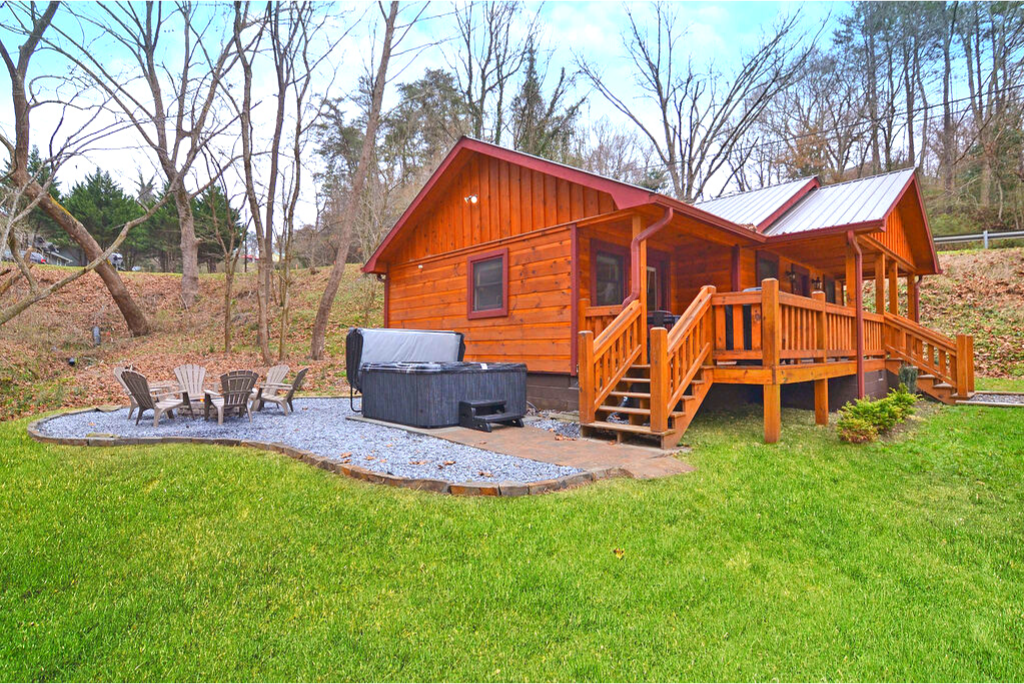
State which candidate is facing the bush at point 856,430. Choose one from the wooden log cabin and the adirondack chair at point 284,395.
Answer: the wooden log cabin

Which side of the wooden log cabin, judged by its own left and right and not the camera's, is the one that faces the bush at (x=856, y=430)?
front

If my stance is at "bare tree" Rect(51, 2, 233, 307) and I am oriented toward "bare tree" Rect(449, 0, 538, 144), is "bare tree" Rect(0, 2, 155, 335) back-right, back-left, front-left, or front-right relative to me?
back-right

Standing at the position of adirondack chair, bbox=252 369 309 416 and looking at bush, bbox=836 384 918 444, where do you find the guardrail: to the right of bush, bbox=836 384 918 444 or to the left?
left

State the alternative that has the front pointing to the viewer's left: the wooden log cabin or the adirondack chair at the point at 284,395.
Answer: the adirondack chair

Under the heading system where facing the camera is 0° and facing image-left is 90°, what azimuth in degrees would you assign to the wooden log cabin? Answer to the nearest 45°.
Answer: approximately 315°

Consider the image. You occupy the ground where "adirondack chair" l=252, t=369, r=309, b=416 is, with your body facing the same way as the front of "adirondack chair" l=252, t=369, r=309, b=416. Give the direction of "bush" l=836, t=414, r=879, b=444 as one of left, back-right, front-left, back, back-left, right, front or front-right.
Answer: back-left

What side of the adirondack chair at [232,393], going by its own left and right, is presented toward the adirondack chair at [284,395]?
right

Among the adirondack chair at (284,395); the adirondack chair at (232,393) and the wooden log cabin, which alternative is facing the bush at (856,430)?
the wooden log cabin

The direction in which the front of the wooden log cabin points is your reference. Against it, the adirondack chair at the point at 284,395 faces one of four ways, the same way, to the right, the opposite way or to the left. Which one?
to the right

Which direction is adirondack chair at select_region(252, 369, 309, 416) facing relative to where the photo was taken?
to the viewer's left

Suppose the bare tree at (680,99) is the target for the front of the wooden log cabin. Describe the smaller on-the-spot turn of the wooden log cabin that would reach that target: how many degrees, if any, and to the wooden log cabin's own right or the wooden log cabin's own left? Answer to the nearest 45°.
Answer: approximately 135° to the wooden log cabin's own left

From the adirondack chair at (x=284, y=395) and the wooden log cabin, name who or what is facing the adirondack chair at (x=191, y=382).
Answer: the adirondack chair at (x=284, y=395)

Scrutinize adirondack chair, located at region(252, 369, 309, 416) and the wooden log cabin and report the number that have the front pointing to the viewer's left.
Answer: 1

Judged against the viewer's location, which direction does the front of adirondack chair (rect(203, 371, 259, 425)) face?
facing away from the viewer and to the left of the viewer

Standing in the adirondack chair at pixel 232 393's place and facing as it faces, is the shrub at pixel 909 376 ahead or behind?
behind

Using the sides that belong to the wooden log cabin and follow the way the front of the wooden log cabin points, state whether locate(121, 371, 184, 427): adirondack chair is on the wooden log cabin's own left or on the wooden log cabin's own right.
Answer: on the wooden log cabin's own right
